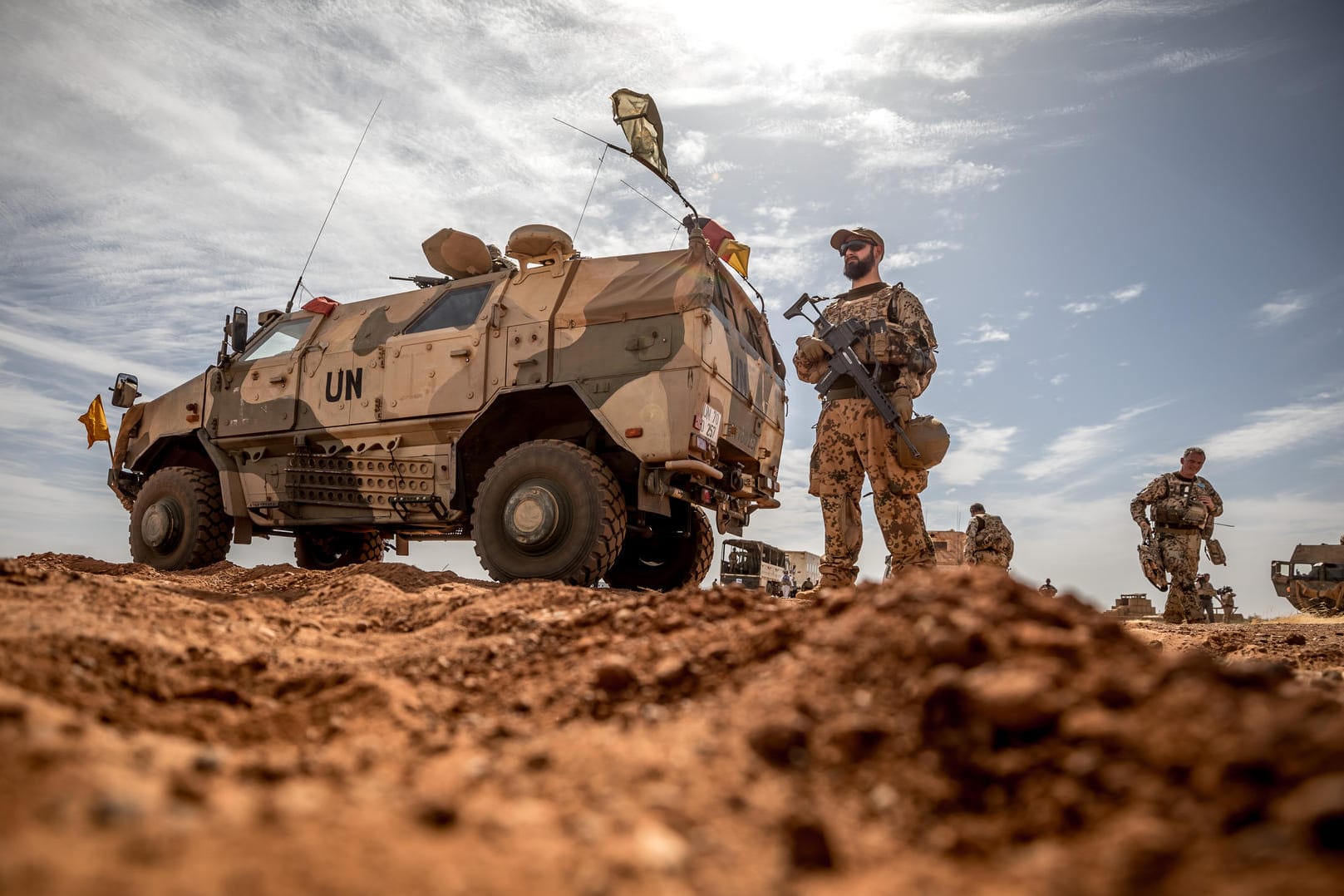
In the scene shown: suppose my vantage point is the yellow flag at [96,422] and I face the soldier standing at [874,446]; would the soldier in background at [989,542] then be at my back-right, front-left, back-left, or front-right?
front-left

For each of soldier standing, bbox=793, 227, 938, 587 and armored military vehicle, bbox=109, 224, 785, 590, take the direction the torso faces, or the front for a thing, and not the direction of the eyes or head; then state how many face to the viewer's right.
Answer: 0

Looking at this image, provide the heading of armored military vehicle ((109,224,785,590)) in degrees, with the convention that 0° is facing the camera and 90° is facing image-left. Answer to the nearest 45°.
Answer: approximately 135°

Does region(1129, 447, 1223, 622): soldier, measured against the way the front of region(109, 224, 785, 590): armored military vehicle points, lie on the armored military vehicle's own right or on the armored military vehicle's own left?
on the armored military vehicle's own right

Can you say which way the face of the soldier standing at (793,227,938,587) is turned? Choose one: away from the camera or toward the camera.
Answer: toward the camera

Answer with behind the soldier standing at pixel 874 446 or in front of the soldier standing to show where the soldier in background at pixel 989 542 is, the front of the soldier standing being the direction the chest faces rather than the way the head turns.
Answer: behind

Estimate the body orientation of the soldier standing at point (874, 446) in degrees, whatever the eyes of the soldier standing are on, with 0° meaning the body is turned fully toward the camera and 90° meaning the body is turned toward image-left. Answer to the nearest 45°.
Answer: approximately 45°

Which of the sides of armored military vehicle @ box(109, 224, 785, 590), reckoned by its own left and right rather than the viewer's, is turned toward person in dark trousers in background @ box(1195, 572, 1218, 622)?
right

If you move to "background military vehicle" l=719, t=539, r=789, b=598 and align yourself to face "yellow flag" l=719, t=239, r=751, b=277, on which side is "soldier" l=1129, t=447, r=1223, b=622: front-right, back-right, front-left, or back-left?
front-left

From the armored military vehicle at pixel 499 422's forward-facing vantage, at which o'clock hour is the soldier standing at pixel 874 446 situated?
The soldier standing is roughly at 5 o'clock from the armored military vehicle.

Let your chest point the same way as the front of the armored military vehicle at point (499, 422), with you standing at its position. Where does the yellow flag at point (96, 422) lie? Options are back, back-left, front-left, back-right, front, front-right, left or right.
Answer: front
